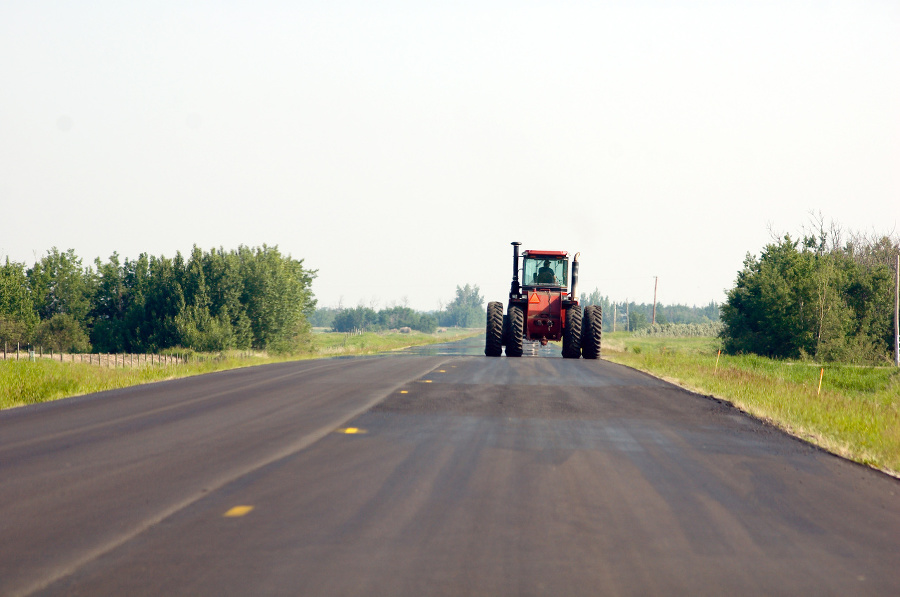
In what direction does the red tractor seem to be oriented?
away from the camera

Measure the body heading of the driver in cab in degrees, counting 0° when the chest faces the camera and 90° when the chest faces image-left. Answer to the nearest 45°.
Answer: approximately 180°
